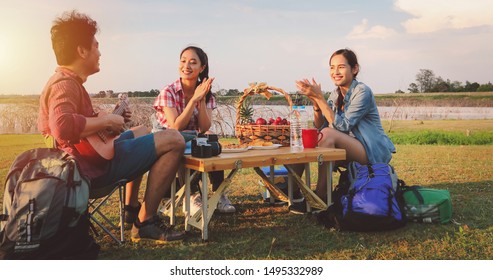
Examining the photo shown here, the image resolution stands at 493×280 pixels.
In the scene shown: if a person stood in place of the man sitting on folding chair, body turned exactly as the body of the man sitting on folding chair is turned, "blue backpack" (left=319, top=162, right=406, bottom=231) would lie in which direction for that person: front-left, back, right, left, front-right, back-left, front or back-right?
front

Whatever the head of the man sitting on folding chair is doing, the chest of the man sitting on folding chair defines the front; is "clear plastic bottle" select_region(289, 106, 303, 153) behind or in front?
in front

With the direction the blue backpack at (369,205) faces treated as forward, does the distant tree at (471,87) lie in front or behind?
behind

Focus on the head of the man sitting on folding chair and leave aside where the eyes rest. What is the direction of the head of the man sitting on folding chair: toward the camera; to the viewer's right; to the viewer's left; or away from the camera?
to the viewer's right

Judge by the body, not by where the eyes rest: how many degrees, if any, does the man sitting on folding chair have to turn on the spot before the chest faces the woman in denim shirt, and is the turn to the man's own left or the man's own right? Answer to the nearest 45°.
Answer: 0° — they already face them

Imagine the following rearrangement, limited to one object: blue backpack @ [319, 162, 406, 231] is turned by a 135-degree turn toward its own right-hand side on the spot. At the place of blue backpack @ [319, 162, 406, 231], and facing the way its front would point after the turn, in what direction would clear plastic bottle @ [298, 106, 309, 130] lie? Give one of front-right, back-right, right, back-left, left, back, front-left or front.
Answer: front

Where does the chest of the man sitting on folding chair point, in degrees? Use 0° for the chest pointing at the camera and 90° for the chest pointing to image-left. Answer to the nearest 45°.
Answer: approximately 270°

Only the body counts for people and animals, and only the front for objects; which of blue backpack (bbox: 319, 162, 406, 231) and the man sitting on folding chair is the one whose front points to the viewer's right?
the man sitting on folding chair

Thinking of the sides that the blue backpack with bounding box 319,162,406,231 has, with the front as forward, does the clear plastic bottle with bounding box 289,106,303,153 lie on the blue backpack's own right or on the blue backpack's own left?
on the blue backpack's own right

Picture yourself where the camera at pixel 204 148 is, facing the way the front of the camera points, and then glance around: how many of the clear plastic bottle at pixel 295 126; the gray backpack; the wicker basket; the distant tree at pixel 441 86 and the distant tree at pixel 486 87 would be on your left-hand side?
4

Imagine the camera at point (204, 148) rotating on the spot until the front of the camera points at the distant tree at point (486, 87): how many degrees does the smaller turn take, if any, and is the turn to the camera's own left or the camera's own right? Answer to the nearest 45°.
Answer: approximately 90° to the camera's own left

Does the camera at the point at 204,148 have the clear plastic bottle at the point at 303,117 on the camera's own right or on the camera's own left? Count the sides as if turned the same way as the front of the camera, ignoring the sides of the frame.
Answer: on the camera's own left

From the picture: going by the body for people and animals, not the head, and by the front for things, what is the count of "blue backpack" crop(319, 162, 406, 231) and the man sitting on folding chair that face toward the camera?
1

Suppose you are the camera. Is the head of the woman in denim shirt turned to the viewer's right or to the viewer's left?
to the viewer's left

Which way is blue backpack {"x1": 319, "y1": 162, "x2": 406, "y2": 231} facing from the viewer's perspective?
toward the camera
